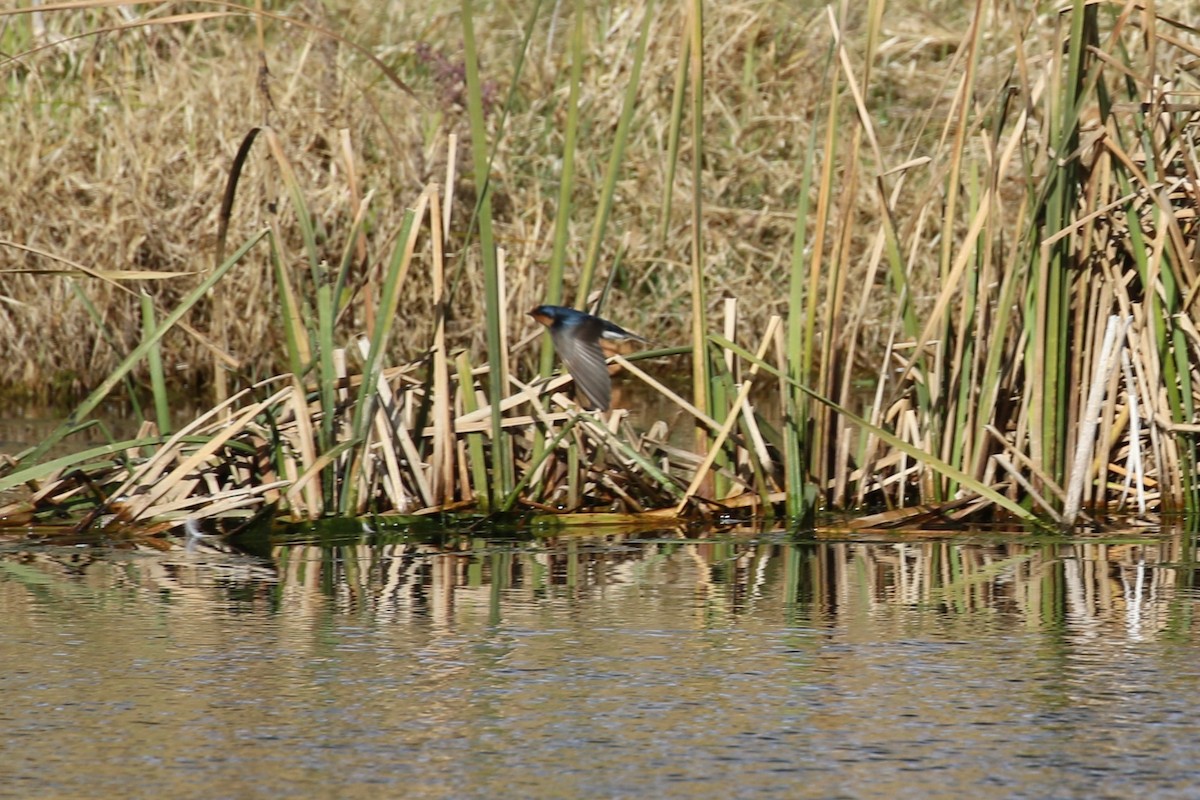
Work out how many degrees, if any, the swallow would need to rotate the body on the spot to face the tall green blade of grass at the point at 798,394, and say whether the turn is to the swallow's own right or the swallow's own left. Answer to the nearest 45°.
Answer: approximately 180°

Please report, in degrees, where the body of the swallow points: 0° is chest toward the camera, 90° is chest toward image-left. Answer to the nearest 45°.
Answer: approximately 90°

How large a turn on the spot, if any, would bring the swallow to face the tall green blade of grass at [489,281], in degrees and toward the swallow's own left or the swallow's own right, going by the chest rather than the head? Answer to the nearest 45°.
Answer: approximately 45° to the swallow's own left

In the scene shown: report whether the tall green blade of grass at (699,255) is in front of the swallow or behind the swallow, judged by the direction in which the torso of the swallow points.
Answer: behind

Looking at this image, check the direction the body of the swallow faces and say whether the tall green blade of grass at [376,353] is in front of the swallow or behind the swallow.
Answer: in front
